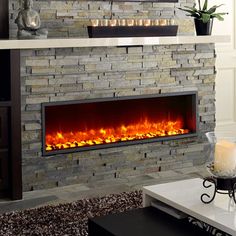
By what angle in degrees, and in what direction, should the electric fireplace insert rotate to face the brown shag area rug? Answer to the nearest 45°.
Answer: approximately 45° to its right

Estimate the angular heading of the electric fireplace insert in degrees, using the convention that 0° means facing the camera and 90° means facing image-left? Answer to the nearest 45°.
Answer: approximately 315°
